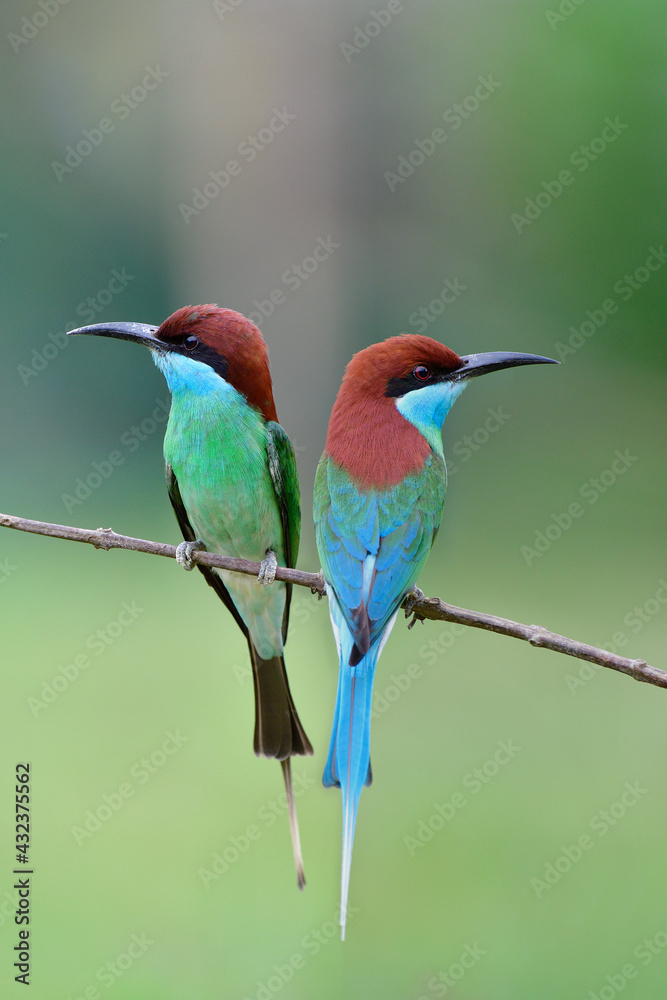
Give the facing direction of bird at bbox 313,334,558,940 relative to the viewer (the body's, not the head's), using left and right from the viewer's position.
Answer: facing away from the viewer and to the right of the viewer

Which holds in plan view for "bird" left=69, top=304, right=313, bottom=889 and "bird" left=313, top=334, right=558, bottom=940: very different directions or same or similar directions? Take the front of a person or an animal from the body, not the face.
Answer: very different directions
